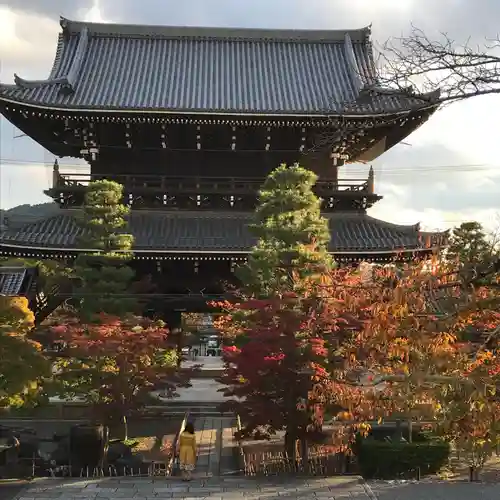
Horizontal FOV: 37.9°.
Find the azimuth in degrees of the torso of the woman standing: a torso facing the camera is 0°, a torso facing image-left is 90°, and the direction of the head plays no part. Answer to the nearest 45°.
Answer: approximately 180°

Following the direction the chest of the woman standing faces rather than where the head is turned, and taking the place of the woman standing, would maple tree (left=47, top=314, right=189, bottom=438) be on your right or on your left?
on your left

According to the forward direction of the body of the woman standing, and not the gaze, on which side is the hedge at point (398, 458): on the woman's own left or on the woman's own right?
on the woman's own right

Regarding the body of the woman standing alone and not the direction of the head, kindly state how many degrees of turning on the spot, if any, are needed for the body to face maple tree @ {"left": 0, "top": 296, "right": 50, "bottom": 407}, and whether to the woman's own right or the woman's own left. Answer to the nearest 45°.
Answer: approximately 90° to the woman's own left
